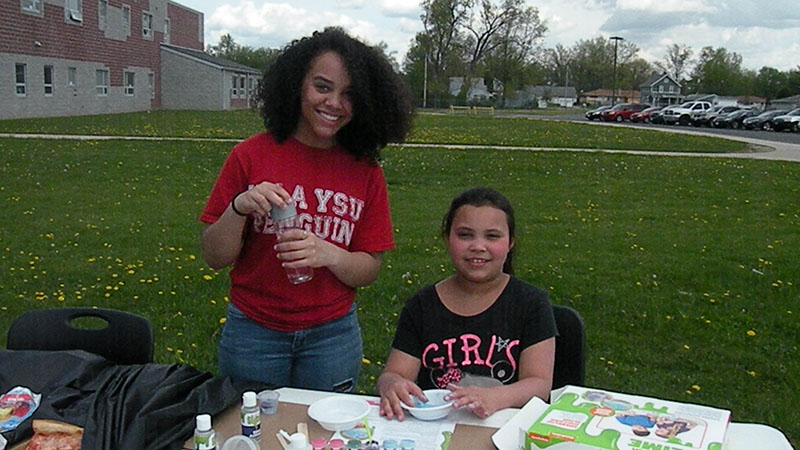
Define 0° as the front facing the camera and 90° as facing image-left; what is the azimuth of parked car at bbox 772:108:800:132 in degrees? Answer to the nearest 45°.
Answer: approximately 45°

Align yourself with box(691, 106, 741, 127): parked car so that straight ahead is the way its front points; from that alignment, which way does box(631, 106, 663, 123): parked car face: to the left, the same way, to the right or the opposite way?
the same way

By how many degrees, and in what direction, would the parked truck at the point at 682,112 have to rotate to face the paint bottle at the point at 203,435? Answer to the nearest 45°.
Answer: approximately 45° to its left

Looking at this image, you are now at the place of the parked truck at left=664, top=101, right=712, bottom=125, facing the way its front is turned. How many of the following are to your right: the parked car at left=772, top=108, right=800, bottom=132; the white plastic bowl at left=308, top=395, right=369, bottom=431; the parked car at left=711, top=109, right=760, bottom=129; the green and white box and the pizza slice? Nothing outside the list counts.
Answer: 0

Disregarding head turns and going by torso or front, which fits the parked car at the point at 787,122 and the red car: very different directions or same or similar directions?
same or similar directions

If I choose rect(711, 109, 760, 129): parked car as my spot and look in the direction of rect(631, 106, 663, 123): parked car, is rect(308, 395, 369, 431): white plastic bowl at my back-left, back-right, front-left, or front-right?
back-left

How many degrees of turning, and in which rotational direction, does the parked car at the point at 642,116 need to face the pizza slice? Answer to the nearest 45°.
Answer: approximately 45° to its left

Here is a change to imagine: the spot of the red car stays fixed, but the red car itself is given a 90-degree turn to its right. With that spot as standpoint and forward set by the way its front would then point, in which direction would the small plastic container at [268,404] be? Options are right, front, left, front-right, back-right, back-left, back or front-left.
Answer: back-left

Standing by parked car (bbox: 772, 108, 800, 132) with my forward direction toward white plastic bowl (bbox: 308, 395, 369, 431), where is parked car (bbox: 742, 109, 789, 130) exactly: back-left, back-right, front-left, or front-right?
back-right

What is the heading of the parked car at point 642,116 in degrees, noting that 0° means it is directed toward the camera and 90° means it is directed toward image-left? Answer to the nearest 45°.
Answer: approximately 45°

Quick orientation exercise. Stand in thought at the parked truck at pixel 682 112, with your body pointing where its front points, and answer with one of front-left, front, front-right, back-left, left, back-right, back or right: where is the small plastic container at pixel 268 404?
front-left

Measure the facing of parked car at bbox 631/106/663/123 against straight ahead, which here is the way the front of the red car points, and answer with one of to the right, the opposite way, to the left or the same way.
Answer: the same way

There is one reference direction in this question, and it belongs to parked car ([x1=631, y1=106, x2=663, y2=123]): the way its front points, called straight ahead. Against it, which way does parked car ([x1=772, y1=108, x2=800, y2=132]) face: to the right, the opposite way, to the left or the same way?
the same way

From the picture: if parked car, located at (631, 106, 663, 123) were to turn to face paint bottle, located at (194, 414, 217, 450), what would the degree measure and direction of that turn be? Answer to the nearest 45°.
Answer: approximately 45° to its left

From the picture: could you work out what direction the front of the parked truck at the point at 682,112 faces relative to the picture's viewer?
facing the viewer and to the left of the viewer

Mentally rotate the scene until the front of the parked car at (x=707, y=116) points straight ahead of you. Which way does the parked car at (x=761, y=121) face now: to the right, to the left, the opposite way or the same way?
the same way

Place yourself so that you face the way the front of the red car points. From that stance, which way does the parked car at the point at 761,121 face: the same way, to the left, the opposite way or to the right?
the same way
